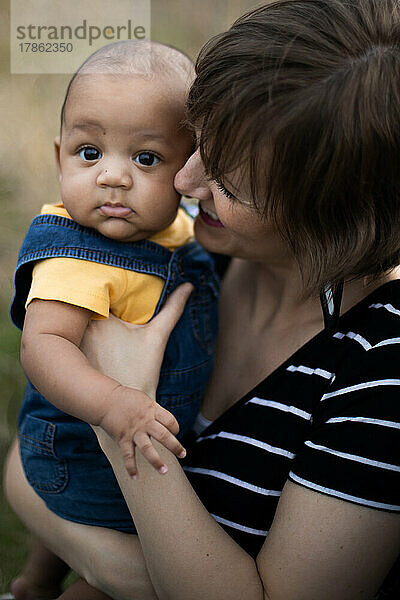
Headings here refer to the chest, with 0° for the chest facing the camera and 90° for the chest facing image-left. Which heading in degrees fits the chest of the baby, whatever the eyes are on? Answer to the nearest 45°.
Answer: approximately 315°

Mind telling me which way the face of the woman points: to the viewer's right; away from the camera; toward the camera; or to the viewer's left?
to the viewer's left
